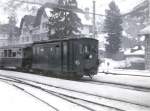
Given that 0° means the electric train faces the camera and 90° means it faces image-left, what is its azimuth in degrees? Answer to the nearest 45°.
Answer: approximately 315°

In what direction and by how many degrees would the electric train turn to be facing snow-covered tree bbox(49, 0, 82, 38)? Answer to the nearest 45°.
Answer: approximately 135° to its left
